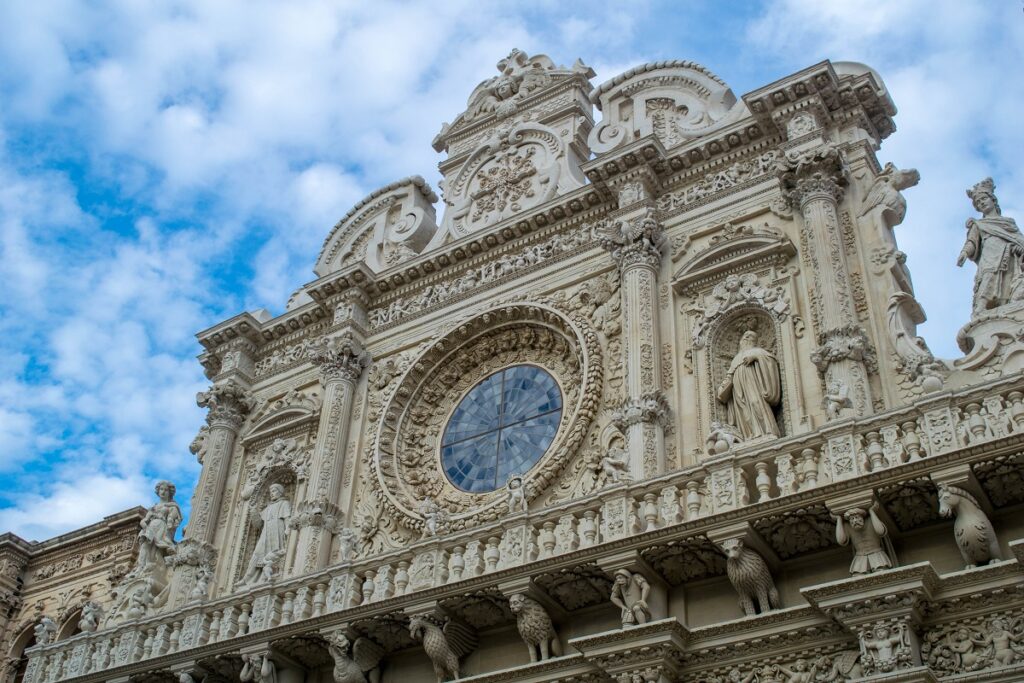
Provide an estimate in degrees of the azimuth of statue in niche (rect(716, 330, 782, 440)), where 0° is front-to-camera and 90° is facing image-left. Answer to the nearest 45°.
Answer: approximately 45°

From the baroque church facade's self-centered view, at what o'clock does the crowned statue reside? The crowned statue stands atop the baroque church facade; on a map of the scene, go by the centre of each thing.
The crowned statue is roughly at 9 o'clock from the baroque church facade.

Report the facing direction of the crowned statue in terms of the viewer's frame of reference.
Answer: facing the viewer and to the left of the viewer

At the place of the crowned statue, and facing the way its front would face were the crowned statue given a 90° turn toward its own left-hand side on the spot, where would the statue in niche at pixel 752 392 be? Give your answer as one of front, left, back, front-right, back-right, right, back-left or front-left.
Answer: back-right

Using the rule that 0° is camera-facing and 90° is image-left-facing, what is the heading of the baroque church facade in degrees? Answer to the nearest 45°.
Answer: approximately 45°
